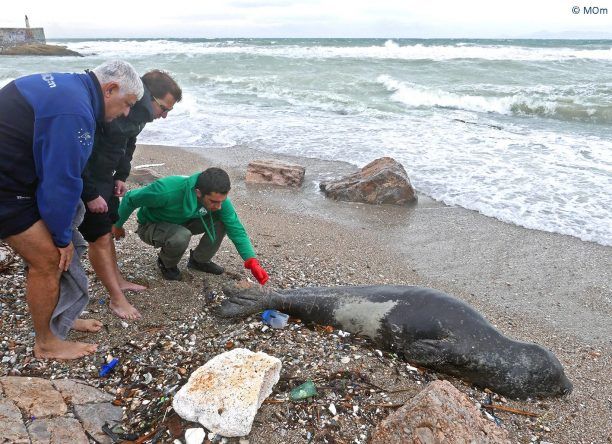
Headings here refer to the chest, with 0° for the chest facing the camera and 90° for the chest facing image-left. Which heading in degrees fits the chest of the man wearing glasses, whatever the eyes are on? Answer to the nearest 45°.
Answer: approximately 270°

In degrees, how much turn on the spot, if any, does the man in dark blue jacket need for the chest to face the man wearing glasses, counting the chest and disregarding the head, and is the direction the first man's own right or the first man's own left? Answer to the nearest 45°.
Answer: approximately 90° to the first man's own left

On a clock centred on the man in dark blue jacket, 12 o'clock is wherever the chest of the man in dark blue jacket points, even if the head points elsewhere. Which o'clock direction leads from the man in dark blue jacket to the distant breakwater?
The distant breakwater is roughly at 9 o'clock from the man in dark blue jacket.

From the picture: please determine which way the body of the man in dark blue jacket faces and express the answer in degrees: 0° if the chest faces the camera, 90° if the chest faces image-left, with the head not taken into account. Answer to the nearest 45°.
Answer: approximately 270°

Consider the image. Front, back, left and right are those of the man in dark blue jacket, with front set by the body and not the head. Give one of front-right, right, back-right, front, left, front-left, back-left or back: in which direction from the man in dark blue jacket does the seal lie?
front

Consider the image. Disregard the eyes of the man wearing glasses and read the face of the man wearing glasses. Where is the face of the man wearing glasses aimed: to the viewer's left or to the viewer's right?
to the viewer's right

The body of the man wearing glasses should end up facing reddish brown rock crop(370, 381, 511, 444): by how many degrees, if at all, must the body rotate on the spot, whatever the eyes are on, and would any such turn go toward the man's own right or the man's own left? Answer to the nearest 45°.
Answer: approximately 45° to the man's own right

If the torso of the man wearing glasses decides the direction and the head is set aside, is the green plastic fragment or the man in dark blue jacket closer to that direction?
the green plastic fragment

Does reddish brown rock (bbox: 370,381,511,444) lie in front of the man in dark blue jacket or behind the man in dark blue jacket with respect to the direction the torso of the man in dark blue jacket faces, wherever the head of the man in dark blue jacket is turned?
in front

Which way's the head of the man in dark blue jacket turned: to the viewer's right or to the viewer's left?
to the viewer's right

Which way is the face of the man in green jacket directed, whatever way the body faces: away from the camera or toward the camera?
toward the camera

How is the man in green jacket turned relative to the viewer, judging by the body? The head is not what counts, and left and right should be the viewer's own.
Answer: facing the viewer and to the right of the viewer

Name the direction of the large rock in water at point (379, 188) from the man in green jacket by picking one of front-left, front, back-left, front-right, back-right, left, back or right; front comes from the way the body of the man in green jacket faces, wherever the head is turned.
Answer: left
